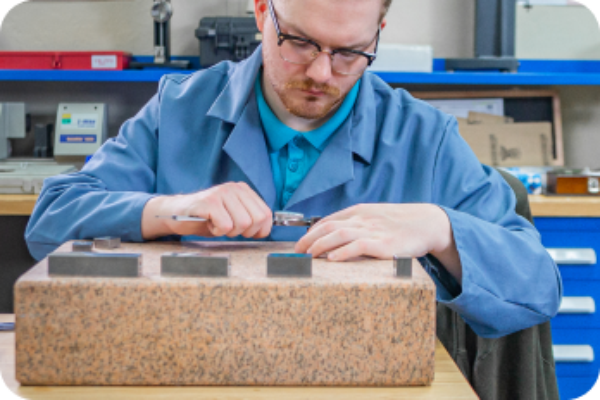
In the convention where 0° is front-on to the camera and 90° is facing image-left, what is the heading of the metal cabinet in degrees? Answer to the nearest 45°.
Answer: approximately 0°

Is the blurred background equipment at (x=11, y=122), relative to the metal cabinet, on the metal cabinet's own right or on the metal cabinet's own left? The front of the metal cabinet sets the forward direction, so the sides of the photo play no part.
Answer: on the metal cabinet's own right

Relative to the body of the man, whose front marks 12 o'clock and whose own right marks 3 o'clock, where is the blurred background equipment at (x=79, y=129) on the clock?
The blurred background equipment is roughly at 5 o'clock from the man.

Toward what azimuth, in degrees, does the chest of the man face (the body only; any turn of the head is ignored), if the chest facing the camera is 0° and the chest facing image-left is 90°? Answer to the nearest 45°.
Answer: approximately 0°

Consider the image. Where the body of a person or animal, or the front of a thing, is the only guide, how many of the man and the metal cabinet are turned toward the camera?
2

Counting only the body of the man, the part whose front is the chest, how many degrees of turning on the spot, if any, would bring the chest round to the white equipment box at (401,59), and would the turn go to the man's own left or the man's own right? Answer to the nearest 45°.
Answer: approximately 180°

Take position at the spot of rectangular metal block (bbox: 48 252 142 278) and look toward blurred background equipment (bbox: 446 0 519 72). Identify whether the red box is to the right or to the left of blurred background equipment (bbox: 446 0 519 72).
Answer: left

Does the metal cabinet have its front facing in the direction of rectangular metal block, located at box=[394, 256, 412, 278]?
yes

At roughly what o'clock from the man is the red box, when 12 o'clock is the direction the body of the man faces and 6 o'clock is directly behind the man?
The red box is roughly at 5 o'clock from the man.
